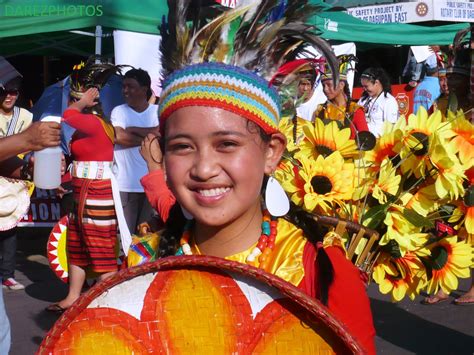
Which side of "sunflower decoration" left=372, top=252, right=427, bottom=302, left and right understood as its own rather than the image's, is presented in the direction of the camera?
front

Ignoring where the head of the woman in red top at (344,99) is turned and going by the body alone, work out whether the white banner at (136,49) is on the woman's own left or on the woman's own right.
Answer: on the woman's own right

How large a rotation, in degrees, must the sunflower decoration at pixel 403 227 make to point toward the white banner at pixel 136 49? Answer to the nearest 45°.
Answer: approximately 90° to its right

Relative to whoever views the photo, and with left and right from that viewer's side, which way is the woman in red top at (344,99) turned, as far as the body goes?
facing the viewer and to the left of the viewer

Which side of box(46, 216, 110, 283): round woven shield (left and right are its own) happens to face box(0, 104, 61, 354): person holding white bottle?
front

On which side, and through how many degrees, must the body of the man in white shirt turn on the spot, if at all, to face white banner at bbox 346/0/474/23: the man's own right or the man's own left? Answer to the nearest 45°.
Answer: approximately 135° to the man's own left

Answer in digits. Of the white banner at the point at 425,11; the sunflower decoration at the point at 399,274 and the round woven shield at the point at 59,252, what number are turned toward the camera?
3

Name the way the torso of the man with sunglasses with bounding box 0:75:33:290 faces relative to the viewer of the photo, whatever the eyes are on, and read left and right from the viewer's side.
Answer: facing the viewer

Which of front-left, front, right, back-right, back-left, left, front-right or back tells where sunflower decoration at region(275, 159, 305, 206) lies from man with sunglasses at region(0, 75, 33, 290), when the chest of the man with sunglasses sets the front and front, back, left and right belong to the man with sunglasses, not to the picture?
front

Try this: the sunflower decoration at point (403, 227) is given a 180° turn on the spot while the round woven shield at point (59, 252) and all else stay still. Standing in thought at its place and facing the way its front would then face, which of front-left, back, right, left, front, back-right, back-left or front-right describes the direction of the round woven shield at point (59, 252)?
left

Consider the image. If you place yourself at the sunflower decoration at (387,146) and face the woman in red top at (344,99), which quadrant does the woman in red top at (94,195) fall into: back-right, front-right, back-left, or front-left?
front-left

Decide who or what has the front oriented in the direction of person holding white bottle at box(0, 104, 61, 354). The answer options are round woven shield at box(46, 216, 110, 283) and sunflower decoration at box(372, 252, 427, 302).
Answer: the round woven shield
